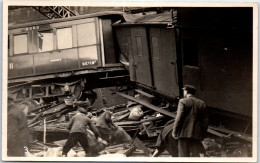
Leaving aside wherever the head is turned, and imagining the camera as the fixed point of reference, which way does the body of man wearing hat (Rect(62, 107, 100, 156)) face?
away from the camera
